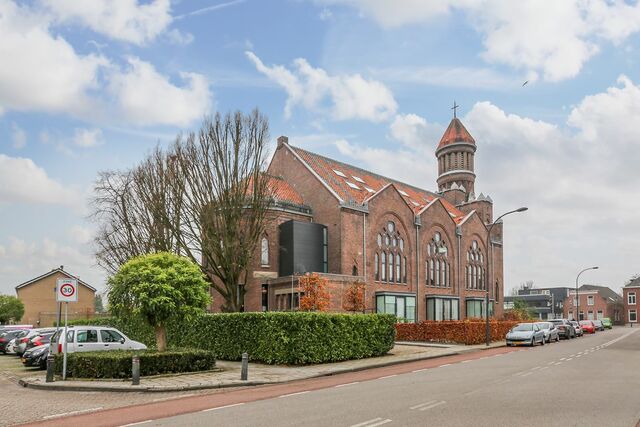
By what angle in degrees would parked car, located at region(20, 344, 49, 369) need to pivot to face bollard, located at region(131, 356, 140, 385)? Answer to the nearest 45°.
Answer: approximately 45° to its left

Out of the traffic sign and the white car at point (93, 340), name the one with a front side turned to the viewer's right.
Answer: the white car

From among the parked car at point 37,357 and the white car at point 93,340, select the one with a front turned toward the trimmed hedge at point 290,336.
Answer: the white car

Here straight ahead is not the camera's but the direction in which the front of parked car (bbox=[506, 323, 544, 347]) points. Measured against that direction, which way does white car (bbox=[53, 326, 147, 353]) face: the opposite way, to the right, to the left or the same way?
the opposite way

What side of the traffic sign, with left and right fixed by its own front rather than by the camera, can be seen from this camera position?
front

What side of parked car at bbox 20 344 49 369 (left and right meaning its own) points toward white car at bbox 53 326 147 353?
left

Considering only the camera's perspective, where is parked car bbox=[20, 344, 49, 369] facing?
facing the viewer and to the left of the viewer

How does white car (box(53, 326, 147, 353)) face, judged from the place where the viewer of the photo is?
facing to the right of the viewer

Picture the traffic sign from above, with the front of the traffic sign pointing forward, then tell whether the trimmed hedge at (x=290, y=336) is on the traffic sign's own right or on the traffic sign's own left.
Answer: on the traffic sign's own left

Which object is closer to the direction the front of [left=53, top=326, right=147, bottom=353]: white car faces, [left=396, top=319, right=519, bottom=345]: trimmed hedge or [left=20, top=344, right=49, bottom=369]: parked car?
the trimmed hedge

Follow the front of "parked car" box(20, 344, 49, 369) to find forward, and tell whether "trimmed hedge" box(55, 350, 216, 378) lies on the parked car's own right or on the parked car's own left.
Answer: on the parked car's own left

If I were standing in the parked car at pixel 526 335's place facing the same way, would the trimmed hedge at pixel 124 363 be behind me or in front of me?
in front
